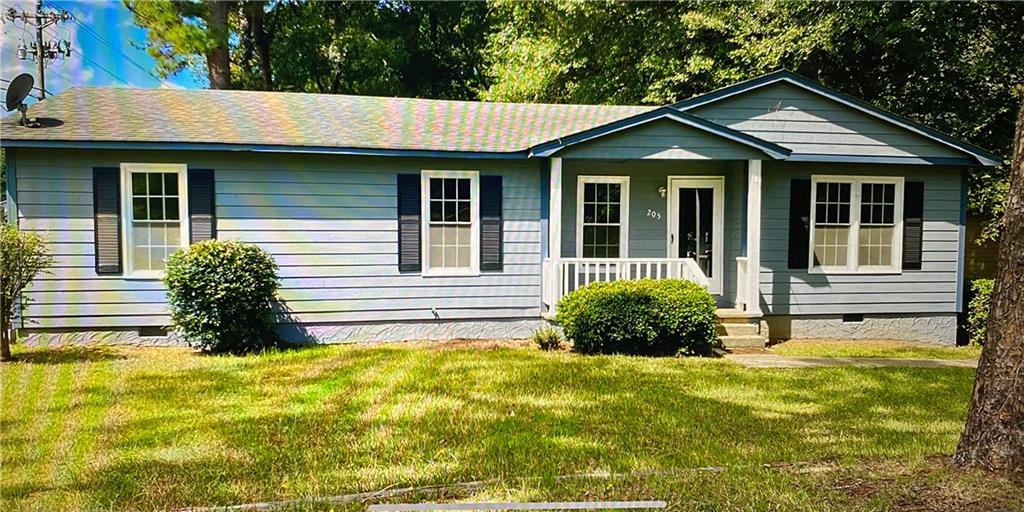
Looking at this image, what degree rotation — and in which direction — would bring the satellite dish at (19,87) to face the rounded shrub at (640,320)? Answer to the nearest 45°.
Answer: approximately 135° to its left

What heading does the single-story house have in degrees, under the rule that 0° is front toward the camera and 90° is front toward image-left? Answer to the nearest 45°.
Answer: approximately 0°

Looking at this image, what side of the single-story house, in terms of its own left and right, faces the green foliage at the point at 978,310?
left

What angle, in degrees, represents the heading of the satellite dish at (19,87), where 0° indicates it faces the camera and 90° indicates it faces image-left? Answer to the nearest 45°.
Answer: approximately 45°

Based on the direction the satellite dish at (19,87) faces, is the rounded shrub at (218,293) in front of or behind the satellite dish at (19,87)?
behind
